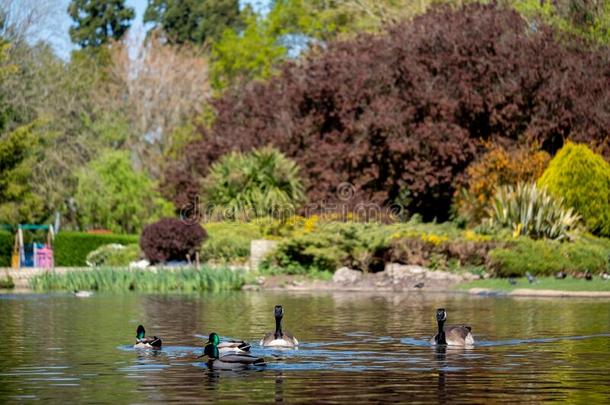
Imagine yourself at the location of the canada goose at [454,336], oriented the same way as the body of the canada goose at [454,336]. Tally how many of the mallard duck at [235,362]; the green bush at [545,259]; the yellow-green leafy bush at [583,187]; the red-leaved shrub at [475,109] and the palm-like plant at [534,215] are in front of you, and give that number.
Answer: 1

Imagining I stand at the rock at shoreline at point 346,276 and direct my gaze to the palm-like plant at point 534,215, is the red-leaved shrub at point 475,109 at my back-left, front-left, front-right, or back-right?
front-left

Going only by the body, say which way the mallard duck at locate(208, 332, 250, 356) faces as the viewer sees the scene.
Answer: to the viewer's left

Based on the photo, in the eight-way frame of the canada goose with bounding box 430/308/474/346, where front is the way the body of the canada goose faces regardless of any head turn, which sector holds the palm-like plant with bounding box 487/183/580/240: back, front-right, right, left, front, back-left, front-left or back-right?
back-right

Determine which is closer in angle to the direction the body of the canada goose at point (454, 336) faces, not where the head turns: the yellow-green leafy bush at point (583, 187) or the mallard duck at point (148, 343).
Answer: the mallard duck

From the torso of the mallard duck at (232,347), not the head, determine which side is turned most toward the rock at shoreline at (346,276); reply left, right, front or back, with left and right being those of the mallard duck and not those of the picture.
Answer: right

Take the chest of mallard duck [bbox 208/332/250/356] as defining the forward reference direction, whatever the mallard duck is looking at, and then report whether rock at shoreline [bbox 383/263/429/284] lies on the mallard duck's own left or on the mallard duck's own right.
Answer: on the mallard duck's own right

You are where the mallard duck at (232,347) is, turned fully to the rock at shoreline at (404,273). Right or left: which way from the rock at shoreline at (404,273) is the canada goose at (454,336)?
right

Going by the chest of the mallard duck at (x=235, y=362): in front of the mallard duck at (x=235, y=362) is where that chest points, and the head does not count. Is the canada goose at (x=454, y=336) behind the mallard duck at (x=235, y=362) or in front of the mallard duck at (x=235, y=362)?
behind

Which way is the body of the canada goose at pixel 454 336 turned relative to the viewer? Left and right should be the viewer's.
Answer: facing the viewer and to the left of the viewer

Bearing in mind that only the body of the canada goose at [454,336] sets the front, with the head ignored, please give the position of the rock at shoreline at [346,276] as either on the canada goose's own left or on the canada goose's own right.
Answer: on the canada goose's own right

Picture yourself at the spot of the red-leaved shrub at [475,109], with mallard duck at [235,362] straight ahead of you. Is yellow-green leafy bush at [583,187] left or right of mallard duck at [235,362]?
left

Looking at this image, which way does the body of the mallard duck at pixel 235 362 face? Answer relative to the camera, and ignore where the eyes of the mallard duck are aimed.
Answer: to the viewer's left

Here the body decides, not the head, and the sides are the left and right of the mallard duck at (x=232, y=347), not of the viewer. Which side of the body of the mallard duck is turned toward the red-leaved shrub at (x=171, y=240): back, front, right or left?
right
